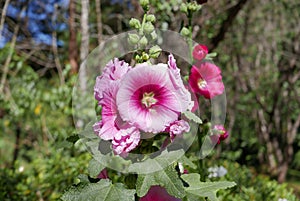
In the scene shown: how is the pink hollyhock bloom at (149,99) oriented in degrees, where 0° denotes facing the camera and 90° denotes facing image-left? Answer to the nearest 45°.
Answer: approximately 0°

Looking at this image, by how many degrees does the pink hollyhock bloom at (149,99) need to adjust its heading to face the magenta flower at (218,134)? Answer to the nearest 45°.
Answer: approximately 135° to its left
